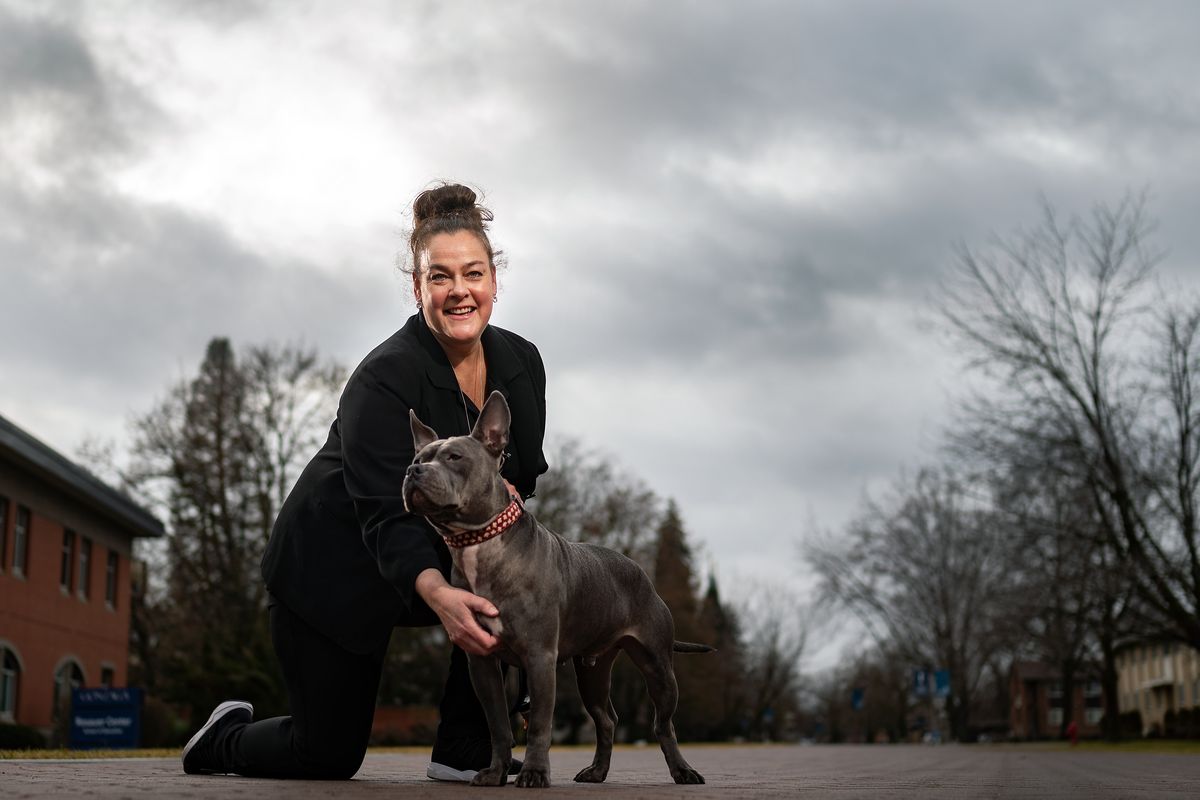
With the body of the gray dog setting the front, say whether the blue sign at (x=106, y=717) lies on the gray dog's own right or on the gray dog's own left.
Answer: on the gray dog's own right

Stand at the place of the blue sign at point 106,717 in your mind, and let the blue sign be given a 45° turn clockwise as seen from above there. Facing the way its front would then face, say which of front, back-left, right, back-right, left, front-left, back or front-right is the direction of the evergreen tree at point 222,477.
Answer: back-right

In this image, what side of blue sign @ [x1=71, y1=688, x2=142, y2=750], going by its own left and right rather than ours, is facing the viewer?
front

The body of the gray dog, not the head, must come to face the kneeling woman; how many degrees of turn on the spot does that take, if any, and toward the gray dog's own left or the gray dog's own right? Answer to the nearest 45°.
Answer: approximately 90° to the gray dog's own right

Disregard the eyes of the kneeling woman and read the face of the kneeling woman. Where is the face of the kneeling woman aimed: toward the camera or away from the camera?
toward the camera

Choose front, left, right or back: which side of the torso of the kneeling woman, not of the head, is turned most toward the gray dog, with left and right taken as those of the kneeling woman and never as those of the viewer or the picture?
front

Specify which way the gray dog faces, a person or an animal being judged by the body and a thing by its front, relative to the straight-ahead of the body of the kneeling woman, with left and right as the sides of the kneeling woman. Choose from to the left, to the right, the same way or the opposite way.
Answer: to the right

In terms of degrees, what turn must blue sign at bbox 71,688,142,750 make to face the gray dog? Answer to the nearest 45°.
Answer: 0° — it already faces it

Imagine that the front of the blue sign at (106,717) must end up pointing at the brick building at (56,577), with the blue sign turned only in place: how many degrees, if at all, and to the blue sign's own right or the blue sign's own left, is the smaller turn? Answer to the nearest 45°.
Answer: approximately 180°

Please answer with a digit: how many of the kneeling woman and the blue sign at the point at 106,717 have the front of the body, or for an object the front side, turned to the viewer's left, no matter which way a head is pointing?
0

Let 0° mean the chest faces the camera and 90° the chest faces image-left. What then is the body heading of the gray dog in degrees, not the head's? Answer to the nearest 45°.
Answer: approximately 45°

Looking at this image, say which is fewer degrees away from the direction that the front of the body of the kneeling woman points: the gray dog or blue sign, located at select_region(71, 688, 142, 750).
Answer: the gray dog

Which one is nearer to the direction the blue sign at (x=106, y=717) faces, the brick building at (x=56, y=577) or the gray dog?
the gray dog

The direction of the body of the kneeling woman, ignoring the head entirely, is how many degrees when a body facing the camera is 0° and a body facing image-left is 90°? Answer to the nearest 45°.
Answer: approximately 315°
